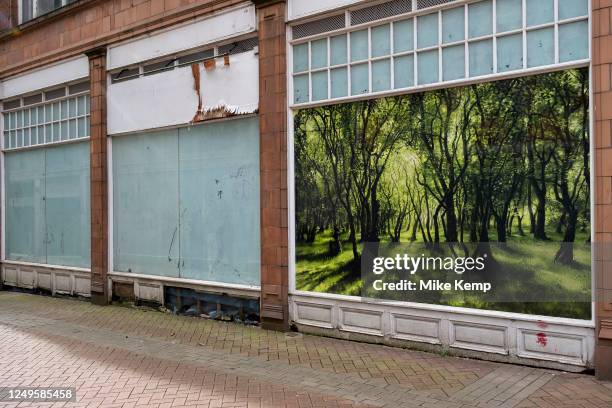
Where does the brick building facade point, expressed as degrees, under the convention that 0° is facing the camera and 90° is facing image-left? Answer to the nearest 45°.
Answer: approximately 45°
